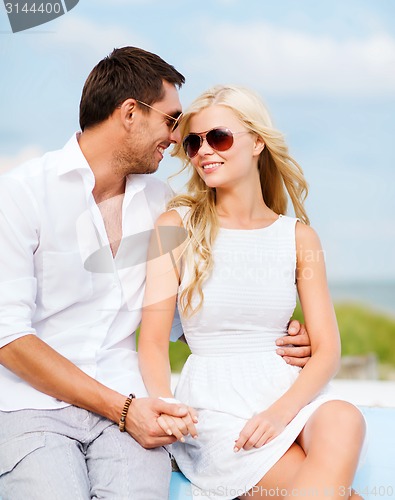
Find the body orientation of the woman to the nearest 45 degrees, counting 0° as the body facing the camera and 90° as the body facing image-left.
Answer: approximately 0°

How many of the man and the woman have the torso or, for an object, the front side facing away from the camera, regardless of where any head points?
0

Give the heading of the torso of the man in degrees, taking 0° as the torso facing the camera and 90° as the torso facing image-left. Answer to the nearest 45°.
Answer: approximately 315°

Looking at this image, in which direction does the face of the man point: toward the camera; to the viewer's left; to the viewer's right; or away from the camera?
to the viewer's right
